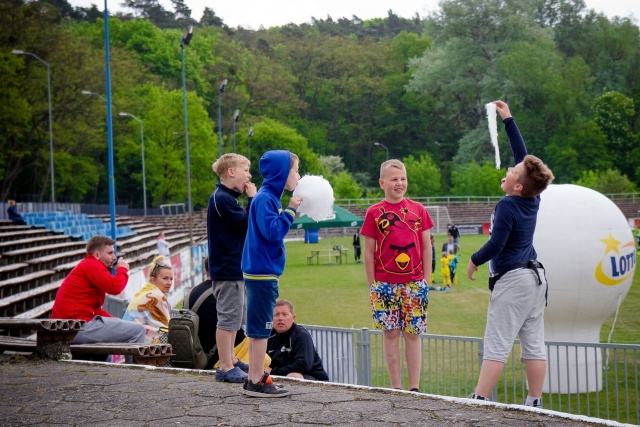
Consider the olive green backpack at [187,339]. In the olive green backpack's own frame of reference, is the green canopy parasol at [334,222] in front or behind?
behind

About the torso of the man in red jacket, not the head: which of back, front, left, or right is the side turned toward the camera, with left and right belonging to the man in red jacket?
right

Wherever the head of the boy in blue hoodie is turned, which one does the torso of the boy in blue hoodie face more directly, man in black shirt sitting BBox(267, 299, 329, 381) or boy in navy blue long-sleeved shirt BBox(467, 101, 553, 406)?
the boy in navy blue long-sleeved shirt

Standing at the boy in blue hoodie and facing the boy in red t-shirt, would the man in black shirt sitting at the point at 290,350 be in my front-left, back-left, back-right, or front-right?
front-left

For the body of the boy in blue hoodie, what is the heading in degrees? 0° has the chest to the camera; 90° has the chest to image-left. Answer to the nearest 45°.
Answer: approximately 270°

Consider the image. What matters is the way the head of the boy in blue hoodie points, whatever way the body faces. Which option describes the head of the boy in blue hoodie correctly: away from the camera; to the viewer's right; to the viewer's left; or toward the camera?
to the viewer's right

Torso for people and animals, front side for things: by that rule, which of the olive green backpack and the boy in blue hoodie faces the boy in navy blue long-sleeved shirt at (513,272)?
the boy in blue hoodie

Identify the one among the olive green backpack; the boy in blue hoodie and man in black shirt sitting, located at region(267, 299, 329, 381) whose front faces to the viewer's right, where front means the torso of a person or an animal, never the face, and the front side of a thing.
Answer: the boy in blue hoodie

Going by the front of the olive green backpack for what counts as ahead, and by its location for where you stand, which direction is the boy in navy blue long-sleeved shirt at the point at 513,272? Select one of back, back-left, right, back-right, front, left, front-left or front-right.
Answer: left

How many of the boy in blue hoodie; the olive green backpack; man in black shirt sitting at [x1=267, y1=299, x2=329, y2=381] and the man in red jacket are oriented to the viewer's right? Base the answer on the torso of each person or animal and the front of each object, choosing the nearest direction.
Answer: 2

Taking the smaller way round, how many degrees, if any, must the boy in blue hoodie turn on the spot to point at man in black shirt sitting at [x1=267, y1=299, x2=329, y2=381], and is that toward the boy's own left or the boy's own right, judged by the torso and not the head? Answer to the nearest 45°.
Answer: approximately 90° to the boy's own left

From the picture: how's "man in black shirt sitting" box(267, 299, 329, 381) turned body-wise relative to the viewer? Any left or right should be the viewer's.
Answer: facing the viewer and to the left of the viewer

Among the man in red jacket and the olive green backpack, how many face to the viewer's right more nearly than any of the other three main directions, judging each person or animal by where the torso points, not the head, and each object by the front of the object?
1

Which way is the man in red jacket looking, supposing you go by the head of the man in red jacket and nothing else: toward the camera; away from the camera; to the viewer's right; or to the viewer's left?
to the viewer's right
